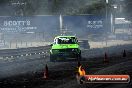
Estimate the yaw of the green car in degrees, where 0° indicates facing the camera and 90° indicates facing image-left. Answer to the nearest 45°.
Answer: approximately 0°
